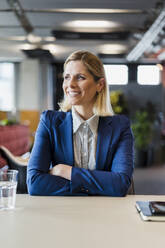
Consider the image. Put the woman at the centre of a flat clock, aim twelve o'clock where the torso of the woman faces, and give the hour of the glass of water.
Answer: The glass of water is roughly at 1 o'clock from the woman.

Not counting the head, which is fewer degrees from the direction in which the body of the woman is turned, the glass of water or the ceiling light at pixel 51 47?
the glass of water

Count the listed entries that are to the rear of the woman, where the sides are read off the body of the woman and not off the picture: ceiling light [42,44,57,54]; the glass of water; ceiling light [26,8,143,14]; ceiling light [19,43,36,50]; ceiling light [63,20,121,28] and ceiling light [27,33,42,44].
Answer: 5

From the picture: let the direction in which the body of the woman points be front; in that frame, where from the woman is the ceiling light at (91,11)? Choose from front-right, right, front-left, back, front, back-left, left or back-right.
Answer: back

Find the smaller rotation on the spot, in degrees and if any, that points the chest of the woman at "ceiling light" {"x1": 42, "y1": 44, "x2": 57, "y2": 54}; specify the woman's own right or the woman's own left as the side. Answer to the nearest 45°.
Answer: approximately 180°

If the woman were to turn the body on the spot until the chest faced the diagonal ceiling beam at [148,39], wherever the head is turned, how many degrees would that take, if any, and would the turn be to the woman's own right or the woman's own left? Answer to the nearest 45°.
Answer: approximately 180°

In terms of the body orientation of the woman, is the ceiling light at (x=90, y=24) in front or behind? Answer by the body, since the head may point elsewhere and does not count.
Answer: behind

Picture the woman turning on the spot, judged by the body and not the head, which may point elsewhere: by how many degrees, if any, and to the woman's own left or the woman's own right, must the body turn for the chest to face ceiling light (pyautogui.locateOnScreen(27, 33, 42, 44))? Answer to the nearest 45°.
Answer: approximately 180°

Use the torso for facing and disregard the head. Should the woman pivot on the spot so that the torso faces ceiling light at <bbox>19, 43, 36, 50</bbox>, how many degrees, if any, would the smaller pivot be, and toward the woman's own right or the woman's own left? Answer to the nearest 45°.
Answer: approximately 180°

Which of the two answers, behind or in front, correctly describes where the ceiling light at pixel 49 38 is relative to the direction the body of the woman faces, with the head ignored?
behind

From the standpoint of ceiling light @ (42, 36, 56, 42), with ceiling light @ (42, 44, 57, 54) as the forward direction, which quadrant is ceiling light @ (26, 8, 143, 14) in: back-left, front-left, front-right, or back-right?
back-right

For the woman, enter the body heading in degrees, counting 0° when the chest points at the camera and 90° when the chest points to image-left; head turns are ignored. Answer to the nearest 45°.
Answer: approximately 0°

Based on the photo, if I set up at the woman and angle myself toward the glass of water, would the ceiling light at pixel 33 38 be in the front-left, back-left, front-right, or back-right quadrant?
back-right
